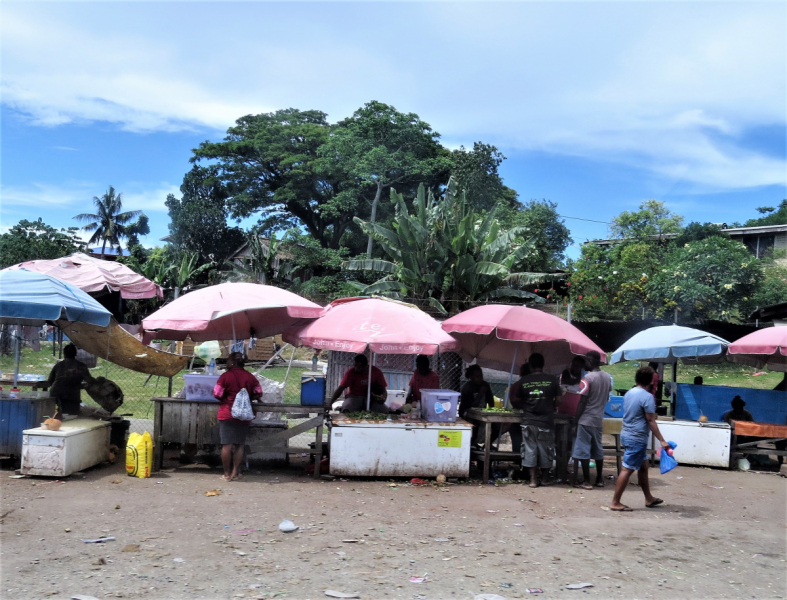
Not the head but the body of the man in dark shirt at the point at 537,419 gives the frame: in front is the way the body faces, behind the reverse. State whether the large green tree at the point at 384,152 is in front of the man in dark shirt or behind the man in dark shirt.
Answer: in front

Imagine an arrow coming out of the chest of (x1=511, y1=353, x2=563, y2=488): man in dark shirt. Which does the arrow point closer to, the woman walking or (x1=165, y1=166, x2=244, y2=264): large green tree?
the large green tree

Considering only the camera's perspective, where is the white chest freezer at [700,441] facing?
facing the viewer

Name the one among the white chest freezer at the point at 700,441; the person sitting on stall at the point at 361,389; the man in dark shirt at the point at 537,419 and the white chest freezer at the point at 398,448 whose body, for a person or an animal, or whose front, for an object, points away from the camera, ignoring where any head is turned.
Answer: the man in dark shirt

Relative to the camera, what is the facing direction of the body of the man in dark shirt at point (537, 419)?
away from the camera

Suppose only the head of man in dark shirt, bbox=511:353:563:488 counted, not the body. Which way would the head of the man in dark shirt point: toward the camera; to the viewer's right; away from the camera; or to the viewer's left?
away from the camera

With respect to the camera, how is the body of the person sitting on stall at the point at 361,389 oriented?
toward the camera

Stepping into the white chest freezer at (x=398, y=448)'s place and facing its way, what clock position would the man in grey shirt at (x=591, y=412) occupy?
The man in grey shirt is roughly at 9 o'clock from the white chest freezer.

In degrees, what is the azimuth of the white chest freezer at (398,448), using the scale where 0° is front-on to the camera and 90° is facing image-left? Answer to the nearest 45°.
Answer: approximately 0°

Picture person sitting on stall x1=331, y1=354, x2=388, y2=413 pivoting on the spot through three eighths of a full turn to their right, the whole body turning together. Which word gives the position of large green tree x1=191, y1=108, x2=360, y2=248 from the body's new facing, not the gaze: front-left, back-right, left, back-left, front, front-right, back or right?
front-right

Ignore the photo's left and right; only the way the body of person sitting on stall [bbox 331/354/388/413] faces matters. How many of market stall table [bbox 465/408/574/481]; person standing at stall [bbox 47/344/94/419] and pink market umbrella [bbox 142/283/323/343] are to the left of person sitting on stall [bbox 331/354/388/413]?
1

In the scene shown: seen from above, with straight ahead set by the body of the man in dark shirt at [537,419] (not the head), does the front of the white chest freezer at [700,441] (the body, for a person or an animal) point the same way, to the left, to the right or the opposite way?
the opposite way

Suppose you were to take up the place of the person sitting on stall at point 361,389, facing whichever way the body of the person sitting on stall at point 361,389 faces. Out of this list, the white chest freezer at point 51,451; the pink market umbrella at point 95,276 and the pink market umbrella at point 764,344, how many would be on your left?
1

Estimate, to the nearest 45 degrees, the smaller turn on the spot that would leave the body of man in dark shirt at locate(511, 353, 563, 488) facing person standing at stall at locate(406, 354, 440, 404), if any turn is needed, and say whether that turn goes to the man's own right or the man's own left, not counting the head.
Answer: approximately 45° to the man's own left

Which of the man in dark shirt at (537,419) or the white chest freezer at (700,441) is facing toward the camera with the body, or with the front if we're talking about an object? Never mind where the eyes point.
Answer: the white chest freezer

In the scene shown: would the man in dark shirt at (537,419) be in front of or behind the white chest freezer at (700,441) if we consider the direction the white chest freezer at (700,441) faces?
in front
